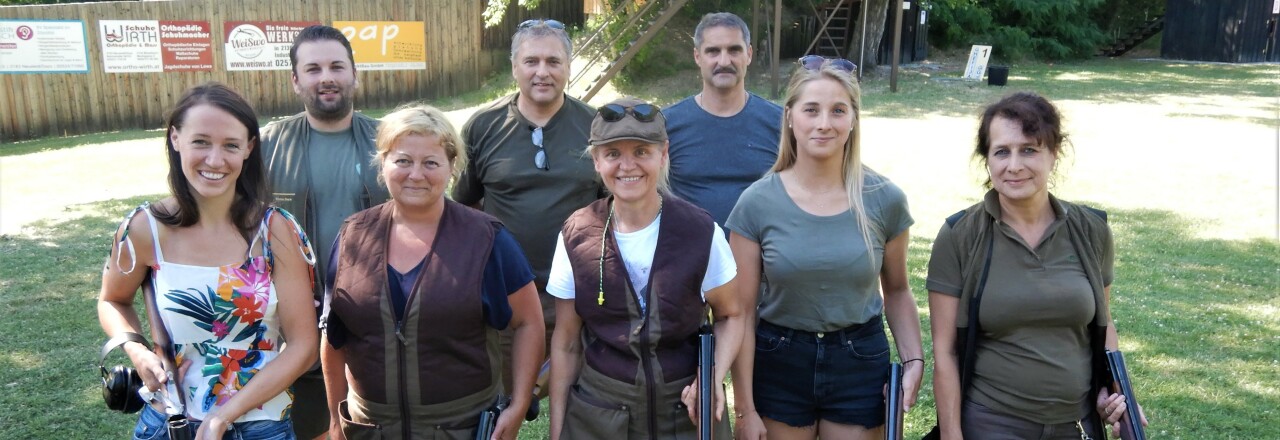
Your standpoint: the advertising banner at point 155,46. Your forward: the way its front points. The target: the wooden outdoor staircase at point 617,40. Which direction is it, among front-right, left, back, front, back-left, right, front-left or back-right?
left

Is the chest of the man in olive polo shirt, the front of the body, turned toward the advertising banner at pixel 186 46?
no

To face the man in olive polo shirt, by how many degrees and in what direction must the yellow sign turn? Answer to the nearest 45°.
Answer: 0° — it already faces them

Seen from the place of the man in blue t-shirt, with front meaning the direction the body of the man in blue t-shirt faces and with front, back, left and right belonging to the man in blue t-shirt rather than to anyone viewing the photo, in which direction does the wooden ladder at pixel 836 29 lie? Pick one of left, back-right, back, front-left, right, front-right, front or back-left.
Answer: back

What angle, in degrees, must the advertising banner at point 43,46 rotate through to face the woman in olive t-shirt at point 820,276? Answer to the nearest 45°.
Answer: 0° — it already faces them

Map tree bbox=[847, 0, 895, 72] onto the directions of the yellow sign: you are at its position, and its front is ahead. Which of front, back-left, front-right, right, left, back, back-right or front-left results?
left

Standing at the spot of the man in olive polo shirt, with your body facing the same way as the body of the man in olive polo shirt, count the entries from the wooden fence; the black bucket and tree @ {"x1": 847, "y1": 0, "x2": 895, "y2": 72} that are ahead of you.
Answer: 0

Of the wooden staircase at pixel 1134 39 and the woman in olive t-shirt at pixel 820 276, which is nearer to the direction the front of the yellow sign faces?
the woman in olive t-shirt

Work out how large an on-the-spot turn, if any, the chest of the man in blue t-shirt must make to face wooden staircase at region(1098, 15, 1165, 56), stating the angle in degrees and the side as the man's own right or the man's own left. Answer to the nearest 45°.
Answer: approximately 135° to the man's own left

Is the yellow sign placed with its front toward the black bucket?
no

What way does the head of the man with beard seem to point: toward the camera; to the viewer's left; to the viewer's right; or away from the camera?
toward the camera

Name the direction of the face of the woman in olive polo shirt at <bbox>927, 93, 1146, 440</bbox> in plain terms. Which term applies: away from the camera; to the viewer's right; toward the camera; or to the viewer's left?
toward the camera

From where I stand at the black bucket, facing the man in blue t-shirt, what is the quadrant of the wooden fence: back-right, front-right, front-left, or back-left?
front-right

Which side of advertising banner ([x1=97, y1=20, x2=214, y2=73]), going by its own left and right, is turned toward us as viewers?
front

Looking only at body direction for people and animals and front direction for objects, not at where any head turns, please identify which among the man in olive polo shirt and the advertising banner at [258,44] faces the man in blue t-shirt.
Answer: the advertising banner

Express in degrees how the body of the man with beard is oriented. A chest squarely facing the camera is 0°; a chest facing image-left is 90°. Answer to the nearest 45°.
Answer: approximately 0°

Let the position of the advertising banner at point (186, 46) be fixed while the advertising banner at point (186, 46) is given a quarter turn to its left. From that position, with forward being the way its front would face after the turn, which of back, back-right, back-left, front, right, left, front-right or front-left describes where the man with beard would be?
right

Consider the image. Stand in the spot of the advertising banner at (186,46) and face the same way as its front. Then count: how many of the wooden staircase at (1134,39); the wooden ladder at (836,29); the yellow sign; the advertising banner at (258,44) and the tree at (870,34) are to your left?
5

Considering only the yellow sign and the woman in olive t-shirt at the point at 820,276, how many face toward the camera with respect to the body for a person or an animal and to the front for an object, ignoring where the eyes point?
2

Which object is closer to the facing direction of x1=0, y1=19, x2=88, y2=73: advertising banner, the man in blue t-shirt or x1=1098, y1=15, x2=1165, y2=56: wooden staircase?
the man in blue t-shirt

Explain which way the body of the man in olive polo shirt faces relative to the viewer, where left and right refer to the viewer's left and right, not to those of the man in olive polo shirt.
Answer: facing the viewer

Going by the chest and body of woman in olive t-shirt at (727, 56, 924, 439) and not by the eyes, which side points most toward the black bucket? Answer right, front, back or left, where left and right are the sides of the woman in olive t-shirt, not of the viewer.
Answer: back
